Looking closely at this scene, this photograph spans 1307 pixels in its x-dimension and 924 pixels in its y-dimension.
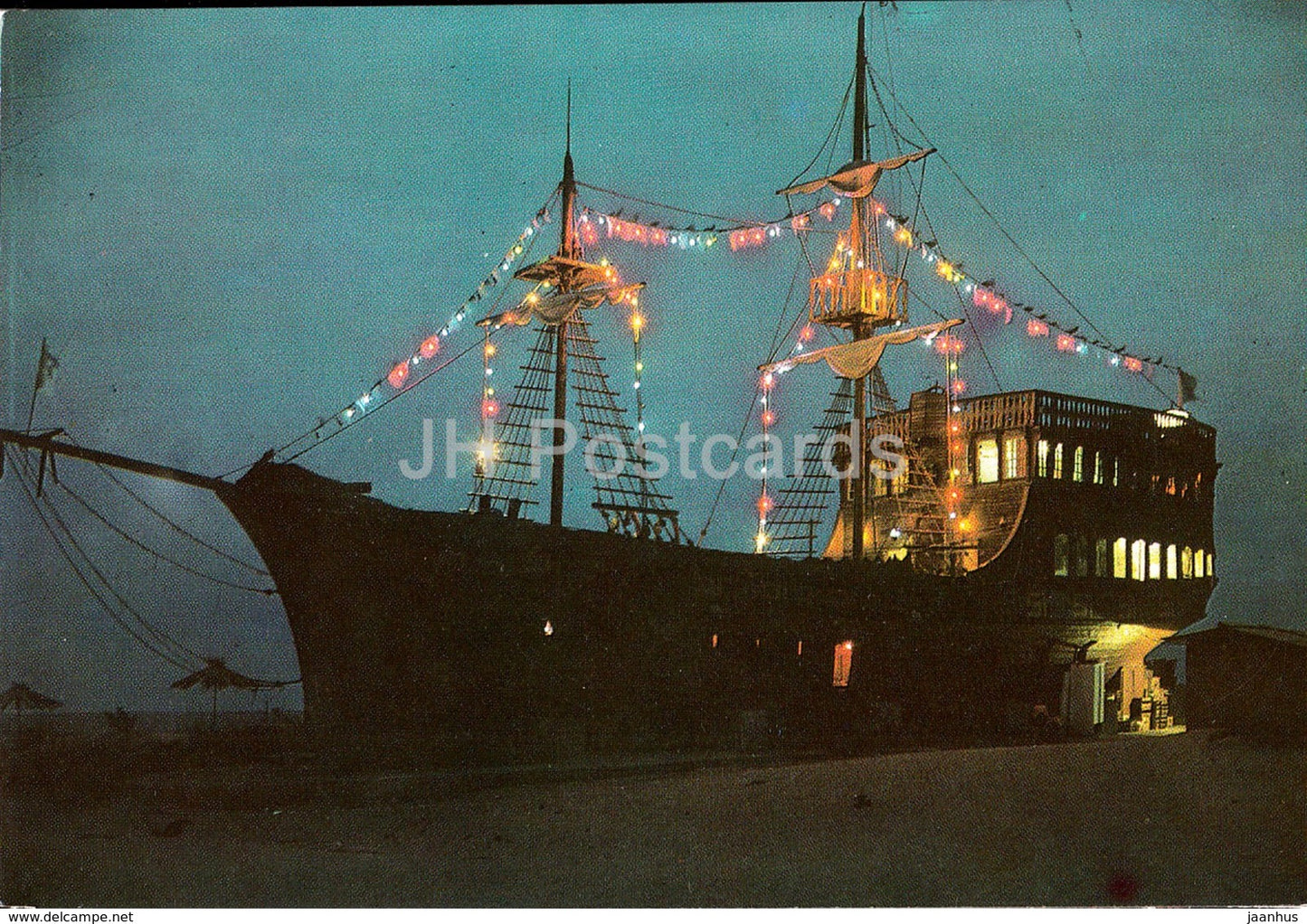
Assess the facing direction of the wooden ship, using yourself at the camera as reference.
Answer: facing the viewer and to the left of the viewer
